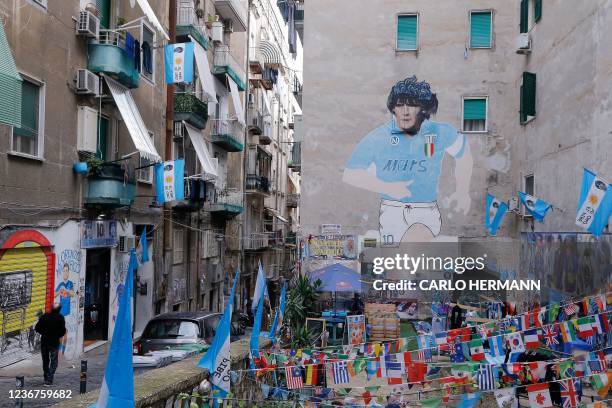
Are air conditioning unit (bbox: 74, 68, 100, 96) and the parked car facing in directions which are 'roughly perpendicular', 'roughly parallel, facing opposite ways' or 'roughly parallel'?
roughly perpendicular

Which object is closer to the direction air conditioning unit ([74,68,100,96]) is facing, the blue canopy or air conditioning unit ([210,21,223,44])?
the blue canopy

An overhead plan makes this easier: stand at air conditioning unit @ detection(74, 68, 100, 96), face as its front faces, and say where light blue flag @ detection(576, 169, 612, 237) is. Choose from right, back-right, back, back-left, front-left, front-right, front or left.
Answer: front

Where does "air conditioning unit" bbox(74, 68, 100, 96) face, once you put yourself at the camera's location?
facing the viewer and to the right of the viewer

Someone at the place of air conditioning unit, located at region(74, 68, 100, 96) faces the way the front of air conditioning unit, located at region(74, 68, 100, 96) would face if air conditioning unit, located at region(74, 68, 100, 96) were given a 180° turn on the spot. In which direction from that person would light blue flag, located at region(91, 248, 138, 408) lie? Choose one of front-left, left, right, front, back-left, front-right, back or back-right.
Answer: back-left

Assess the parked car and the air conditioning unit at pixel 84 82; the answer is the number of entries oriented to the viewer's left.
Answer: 0
